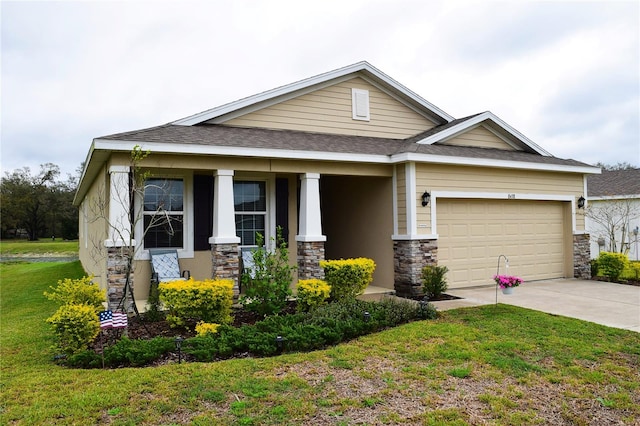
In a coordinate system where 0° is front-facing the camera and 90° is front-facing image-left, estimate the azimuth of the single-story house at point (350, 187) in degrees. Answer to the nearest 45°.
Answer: approximately 315°

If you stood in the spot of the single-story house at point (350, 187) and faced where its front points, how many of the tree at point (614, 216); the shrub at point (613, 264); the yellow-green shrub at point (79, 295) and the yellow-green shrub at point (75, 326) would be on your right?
2

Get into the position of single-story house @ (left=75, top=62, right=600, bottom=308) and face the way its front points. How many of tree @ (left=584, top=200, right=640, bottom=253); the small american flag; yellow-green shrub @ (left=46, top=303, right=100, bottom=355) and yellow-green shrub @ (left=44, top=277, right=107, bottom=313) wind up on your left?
1

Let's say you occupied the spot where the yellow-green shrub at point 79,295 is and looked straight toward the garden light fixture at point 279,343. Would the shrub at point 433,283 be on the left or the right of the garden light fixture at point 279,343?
left

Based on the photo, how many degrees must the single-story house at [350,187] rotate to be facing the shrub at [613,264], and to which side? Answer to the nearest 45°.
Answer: approximately 45° to its left

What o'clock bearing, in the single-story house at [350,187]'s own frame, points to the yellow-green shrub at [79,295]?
The yellow-green shrub is roughly at 3 o'clock from the single-story house.

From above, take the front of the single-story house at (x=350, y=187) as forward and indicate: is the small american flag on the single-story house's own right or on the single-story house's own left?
on the single-story house's own right

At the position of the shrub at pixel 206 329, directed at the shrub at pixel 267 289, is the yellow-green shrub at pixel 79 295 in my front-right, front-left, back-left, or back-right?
back-left

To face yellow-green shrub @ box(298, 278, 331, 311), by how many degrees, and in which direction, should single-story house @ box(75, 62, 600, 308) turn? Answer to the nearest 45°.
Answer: approximately 45° to its right

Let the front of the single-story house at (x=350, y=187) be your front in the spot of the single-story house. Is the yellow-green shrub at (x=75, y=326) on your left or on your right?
on your right

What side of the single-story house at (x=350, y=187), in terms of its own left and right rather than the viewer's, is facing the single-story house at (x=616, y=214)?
left

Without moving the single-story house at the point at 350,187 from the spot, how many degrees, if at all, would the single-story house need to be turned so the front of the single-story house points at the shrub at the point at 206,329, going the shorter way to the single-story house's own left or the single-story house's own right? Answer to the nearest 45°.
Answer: approximately 90° to the single-story house's own right

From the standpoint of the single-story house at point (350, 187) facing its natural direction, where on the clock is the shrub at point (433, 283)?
The shrub is roughly at 12 o'clock from the single-story house.

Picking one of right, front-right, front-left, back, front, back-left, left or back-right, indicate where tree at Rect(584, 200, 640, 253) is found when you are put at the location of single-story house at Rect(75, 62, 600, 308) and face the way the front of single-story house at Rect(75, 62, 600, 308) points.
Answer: left

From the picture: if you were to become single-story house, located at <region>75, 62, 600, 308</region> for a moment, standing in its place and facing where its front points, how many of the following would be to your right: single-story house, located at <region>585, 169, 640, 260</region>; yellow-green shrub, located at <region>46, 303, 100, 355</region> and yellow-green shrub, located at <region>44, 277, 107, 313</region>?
2
